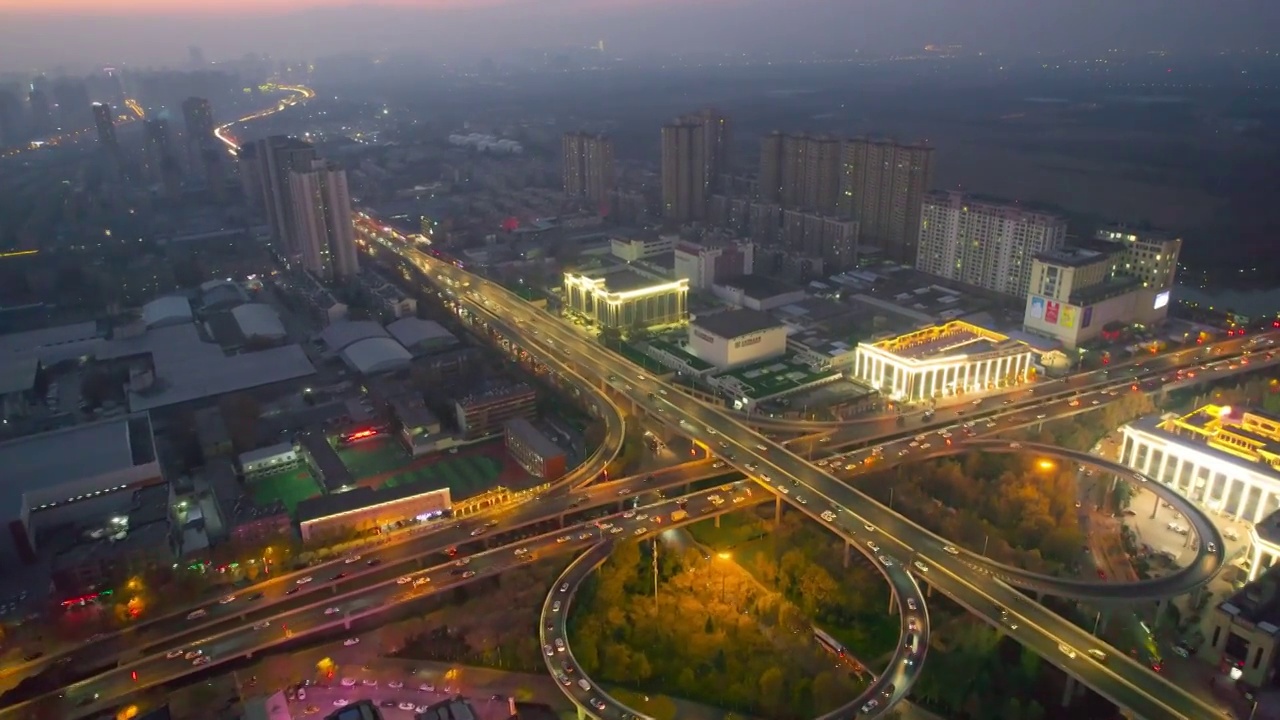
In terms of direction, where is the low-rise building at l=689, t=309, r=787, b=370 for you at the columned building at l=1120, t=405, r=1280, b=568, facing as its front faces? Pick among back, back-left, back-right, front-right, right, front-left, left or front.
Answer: front-right

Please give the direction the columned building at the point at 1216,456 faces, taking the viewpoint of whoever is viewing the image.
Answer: facing the viewer and to the left of the viewer

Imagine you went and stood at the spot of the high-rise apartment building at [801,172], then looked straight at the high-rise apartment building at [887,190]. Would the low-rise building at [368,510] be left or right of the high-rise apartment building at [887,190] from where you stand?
right

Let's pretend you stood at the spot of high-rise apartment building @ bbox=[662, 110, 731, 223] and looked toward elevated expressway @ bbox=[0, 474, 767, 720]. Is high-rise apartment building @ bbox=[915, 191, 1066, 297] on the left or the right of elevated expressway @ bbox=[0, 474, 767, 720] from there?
left

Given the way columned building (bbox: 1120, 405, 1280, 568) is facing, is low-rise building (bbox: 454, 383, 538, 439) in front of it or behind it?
in front

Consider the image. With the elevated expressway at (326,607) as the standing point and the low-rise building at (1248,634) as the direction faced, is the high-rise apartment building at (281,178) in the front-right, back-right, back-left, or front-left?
back-left

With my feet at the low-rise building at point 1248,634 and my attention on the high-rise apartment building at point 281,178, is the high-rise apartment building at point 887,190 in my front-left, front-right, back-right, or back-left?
front-right

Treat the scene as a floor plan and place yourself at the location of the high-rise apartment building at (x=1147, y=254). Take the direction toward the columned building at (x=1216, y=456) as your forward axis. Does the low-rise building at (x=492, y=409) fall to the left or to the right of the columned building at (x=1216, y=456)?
right

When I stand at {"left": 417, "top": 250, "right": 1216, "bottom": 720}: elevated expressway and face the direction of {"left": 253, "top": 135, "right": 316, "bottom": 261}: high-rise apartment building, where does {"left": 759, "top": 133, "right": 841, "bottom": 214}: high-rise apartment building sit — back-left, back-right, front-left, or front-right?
front-right

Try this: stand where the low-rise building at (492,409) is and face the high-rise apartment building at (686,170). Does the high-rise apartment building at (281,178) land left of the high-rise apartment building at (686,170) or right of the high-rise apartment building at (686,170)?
left

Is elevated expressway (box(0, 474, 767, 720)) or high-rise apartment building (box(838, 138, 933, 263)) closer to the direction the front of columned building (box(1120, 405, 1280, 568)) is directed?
the elevated expressway

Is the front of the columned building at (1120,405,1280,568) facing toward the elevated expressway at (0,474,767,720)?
yes

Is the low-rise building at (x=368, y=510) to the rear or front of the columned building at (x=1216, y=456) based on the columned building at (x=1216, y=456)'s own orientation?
to the front

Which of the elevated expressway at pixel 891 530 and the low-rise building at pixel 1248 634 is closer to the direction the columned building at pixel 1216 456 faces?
the elevated expressway

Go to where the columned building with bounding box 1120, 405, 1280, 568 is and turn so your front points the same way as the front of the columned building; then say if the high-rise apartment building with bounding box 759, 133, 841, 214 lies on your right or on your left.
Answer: on your right

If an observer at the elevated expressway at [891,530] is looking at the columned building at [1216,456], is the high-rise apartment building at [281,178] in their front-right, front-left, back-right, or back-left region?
back-left

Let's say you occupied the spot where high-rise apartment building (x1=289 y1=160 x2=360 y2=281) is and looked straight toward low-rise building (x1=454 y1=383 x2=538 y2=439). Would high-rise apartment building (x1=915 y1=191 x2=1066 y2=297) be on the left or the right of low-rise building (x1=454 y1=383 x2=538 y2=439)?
left

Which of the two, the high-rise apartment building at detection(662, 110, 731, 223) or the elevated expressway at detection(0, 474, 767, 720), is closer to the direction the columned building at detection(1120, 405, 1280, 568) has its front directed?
the elevated expressway

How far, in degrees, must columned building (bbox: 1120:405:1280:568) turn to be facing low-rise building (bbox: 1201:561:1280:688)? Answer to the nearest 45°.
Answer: approximately 45° to its left

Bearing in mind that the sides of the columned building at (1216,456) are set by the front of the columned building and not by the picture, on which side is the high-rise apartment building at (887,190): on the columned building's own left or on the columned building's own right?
on the columned building's own right
